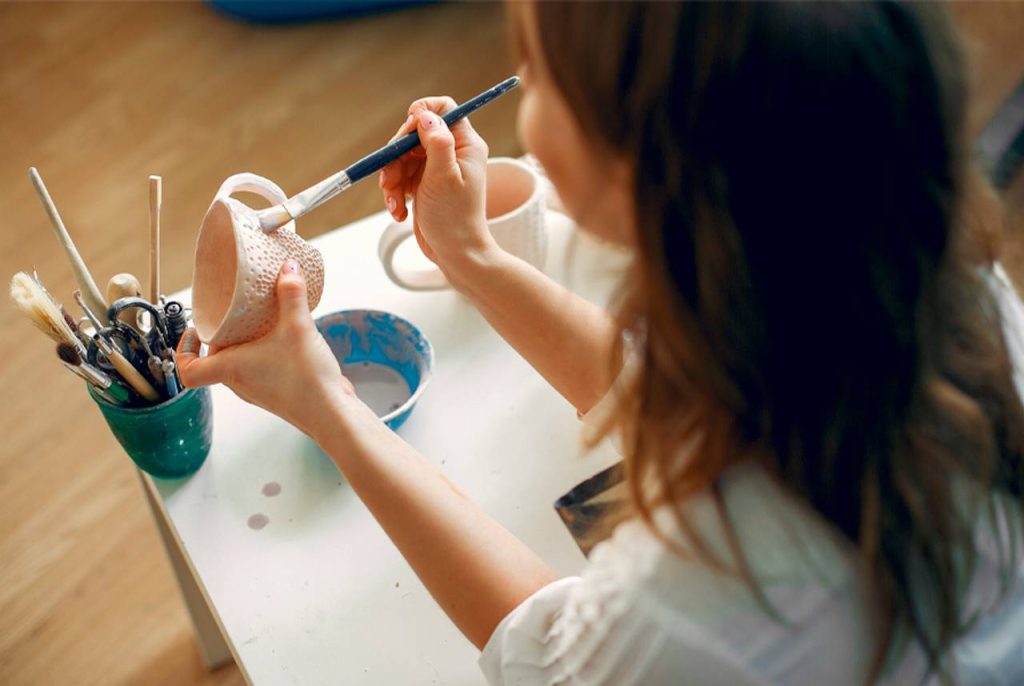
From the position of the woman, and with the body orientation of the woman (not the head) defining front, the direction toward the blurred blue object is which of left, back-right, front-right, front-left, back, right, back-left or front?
front-right

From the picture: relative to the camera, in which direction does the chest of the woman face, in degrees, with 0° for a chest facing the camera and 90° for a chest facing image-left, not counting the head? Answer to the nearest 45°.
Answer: approximately 135°

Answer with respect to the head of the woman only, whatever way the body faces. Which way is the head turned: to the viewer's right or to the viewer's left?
to the viewer's left
